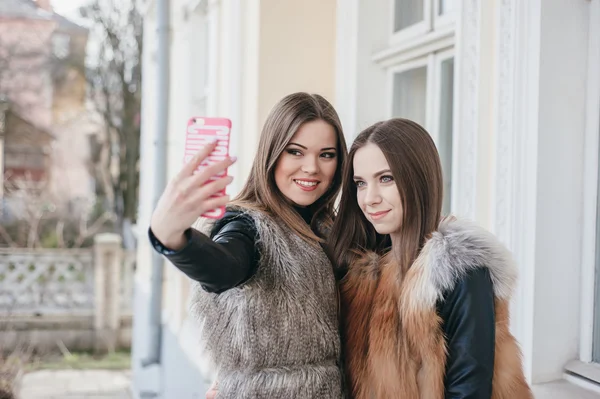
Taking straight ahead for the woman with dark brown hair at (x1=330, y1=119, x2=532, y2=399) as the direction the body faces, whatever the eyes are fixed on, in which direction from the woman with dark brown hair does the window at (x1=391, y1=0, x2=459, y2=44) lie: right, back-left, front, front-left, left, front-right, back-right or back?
back-right

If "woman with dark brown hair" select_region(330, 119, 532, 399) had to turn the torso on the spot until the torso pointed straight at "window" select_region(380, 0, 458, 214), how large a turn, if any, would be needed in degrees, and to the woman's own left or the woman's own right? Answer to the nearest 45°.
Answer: approximately 135° to the woman's own right

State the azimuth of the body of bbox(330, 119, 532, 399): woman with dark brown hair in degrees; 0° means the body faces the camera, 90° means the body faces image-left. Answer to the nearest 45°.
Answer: approximately 45°
